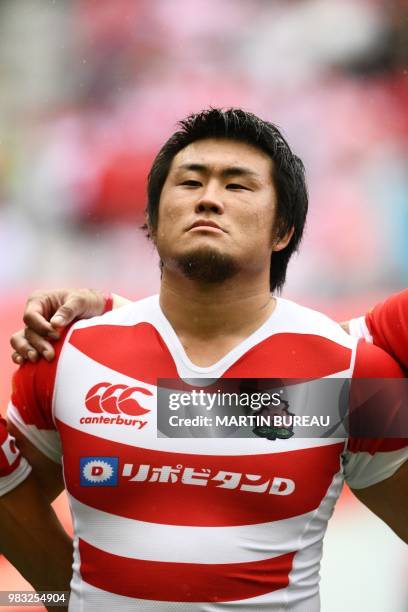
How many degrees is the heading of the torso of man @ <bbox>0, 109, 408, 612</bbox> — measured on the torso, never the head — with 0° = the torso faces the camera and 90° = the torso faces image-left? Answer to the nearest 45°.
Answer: approximately 0°
